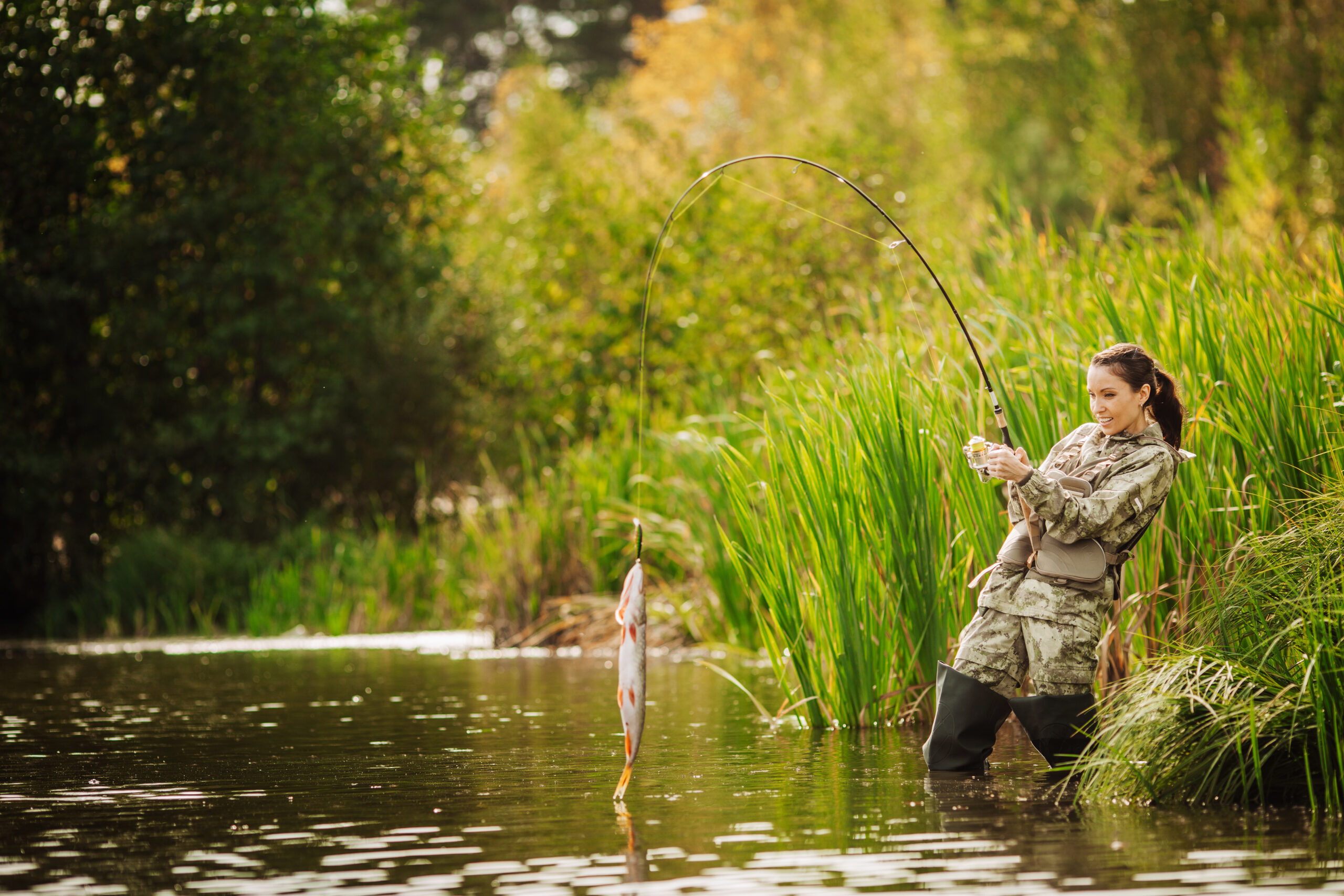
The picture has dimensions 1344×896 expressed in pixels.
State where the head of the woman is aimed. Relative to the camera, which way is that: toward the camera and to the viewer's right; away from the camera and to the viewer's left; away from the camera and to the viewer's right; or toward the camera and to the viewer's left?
toward the camera and to the viewer's left

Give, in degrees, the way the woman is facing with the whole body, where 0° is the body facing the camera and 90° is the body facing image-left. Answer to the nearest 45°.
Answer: approximately 45°

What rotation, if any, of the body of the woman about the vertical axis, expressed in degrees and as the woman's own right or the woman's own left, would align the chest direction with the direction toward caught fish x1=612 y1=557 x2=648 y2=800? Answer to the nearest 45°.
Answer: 0° — they already face it
